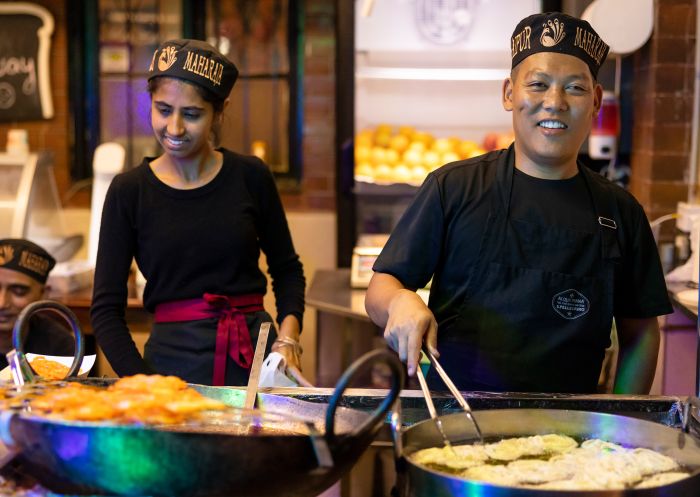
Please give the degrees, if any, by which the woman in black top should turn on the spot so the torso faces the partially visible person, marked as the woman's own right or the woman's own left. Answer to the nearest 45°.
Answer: approximately 135° to the woman's own right

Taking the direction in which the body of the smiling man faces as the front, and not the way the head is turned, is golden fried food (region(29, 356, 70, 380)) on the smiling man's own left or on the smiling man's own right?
on the smiling man's own right

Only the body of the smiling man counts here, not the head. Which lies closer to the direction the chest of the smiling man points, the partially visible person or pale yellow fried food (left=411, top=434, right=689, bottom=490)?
the pale yellow fried food

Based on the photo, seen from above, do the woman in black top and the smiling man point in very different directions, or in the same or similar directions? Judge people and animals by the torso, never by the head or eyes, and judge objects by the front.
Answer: same or similar directions

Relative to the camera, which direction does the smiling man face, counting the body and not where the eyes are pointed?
toward the camera

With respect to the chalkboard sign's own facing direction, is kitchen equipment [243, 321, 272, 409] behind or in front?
in front

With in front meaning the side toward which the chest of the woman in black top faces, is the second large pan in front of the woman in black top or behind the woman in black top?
in front

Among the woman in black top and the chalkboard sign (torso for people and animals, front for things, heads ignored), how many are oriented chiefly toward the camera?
2

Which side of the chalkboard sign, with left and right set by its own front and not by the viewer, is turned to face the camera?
front

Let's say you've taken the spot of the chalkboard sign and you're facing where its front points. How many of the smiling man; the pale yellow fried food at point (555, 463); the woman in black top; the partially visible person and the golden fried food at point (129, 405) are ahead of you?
5

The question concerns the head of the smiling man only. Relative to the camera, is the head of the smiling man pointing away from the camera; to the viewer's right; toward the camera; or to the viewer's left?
toward the camera

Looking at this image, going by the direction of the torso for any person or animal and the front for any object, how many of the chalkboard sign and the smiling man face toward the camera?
2

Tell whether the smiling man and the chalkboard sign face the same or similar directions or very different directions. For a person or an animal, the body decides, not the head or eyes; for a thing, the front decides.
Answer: same or similar directions

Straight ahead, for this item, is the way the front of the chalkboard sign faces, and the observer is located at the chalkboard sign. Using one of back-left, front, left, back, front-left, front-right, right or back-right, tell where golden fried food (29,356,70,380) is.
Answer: front

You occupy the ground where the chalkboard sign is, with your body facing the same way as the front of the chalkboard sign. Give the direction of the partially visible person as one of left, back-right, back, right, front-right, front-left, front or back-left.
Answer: front

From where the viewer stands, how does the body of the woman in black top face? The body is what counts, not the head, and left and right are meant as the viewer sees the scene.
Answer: facing the viewer
